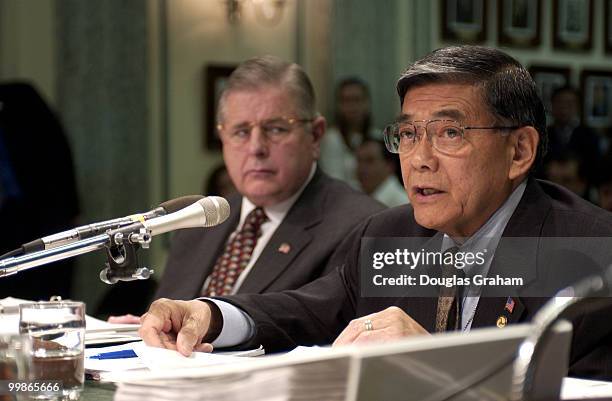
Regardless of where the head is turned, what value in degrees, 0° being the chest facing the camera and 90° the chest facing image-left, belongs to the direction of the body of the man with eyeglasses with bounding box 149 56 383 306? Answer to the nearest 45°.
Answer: approximately 45°

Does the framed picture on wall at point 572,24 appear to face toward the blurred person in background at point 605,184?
yes

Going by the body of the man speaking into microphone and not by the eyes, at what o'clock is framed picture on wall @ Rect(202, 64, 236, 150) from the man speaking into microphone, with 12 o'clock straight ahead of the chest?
The framed picture on wall is roughly at 4 o'clock from the man speaking into microphone.

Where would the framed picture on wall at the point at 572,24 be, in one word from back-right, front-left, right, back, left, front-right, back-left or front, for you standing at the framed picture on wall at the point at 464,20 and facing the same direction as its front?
back-left

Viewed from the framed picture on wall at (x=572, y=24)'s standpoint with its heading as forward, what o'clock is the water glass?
The water glass is roughly at 12 o'clock from the framed picture on wall.

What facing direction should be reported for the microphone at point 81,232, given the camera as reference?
facing to the right of the viewer

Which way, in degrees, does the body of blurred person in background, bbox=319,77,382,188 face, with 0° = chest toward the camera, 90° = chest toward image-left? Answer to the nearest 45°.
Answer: approximately 0°

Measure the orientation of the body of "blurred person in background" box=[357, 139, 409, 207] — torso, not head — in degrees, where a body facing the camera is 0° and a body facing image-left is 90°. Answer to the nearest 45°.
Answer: approximately 45°

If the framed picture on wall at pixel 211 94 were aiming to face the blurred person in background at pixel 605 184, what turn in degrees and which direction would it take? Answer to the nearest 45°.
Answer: approximately 45° to its left

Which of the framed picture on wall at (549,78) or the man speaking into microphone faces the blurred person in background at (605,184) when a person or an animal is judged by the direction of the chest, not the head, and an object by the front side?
the framed picture on wall

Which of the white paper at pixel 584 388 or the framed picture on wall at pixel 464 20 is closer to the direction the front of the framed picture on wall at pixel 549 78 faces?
the white paper

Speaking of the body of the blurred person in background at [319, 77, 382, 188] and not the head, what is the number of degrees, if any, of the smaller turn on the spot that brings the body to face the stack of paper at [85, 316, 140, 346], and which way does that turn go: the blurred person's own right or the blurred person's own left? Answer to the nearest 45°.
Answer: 0° — they already face it
